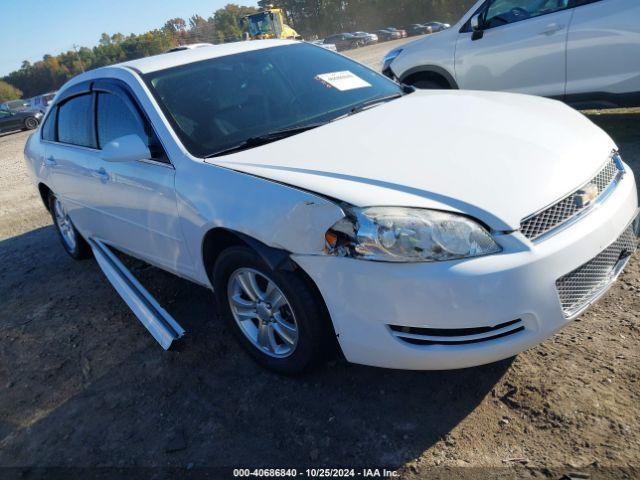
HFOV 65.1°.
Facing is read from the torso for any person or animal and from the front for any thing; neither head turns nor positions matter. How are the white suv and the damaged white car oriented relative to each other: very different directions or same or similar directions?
very different directions

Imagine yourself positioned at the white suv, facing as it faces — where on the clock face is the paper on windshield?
The paper on windshield is roughly at 10 o'clock from the white suv.

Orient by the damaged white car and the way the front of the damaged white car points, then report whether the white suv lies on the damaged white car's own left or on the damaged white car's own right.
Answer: on the damaged white car's own left

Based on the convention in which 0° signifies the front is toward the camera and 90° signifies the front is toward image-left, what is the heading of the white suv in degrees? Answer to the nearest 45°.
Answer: approximately 90°

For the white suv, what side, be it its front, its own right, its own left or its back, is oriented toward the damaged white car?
left

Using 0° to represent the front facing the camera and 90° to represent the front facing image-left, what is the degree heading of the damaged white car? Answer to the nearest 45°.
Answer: approximately 315°

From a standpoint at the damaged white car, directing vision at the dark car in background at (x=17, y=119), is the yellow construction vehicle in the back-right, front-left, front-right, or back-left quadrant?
front-right

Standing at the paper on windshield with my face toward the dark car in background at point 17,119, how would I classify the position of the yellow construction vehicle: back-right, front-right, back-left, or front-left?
front-right

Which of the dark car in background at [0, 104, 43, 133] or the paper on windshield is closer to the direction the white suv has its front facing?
the dark car in background
